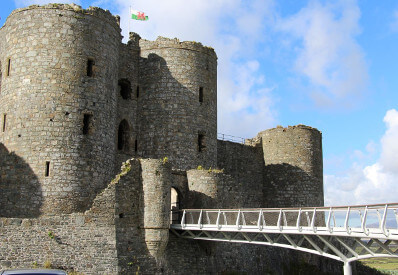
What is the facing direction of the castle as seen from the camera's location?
facing the viewer and to the right of the viewer
